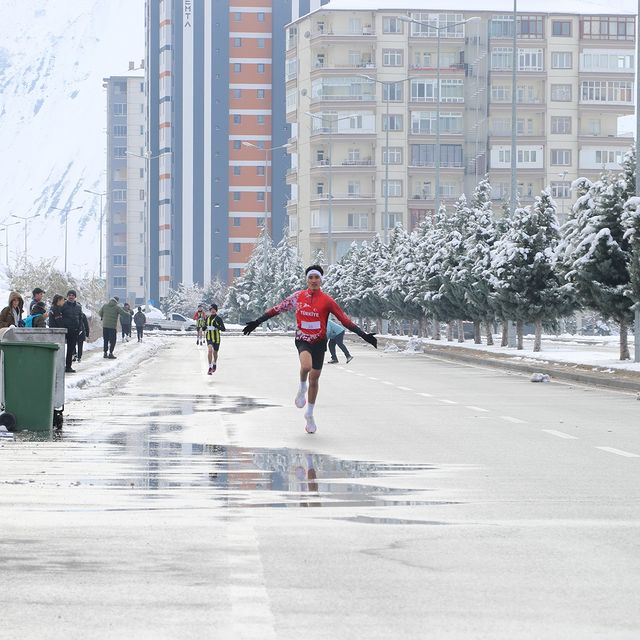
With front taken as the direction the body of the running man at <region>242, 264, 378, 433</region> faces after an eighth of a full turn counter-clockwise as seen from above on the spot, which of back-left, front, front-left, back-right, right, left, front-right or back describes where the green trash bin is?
back-right

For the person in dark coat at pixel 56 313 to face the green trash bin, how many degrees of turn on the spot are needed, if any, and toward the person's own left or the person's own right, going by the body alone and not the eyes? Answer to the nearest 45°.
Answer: approximately 90° to the person's own right

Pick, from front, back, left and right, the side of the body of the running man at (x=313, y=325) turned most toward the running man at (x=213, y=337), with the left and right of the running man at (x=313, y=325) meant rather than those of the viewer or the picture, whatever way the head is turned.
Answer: back

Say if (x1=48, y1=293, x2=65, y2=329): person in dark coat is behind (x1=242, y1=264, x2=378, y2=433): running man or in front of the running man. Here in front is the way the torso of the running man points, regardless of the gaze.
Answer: behind

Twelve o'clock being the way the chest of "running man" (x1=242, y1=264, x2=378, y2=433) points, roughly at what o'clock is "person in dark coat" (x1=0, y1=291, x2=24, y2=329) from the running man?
The person in dark coat is roughly at 4 o'clock from the running man.

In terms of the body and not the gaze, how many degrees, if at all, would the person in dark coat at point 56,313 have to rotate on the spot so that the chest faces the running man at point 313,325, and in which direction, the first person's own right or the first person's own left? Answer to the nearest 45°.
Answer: approximately 90° to the first person's own right

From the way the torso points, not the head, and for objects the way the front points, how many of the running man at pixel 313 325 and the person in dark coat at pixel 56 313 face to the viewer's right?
1

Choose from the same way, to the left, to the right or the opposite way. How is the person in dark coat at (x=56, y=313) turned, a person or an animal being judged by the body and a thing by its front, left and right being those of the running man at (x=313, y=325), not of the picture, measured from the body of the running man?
to the left
